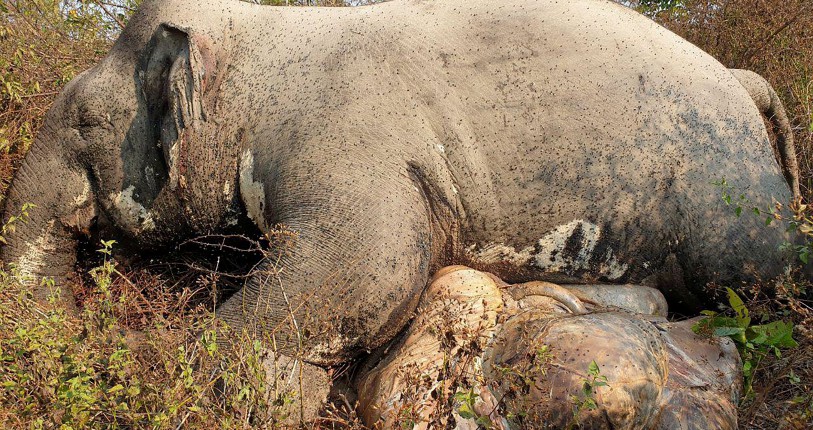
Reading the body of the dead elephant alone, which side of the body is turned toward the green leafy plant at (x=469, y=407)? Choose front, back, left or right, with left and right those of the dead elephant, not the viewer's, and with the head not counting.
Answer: left

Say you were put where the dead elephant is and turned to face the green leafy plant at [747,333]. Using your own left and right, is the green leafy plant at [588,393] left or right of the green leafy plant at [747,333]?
right

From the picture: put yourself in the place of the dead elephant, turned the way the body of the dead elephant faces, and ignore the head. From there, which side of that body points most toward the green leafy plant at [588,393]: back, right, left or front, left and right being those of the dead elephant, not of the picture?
left

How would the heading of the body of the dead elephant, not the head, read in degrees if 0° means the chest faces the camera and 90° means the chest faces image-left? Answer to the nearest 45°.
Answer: approximately 90°
